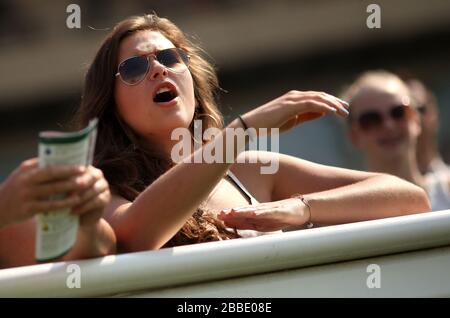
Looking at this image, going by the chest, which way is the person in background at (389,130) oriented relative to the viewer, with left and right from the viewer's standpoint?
facing the viewer

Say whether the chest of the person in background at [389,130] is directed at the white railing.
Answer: yes

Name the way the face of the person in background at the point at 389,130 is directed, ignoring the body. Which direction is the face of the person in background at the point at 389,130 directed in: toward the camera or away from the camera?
toward the camera

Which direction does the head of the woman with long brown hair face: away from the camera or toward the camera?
toward the camera

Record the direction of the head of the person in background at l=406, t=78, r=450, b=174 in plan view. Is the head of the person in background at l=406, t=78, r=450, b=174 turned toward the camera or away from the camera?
toward the camera

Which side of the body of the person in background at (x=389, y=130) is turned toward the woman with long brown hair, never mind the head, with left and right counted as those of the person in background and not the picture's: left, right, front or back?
front
